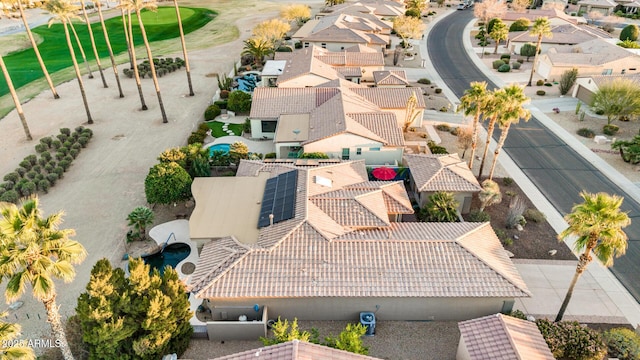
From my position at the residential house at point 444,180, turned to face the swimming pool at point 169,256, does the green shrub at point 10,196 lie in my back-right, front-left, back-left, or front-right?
front-right

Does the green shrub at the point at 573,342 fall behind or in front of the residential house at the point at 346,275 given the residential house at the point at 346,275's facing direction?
in front

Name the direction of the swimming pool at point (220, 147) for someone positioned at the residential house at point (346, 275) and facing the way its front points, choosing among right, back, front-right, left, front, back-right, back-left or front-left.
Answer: back-left

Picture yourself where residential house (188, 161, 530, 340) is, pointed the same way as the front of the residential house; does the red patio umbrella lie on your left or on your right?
on your left

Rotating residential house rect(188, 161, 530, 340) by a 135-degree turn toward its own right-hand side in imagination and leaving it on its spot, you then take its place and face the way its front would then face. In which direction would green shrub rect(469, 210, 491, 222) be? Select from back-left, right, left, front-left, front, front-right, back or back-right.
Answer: back

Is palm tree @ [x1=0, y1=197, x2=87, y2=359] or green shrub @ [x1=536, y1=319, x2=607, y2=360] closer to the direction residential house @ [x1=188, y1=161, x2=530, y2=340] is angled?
the green shrub

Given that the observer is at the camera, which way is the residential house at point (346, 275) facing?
facing to the right of the viewer

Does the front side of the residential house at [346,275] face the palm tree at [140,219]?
no

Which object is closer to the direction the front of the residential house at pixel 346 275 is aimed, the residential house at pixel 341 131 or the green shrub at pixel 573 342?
the green shrub

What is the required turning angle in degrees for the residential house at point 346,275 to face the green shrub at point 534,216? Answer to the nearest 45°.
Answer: approximately 45° to its left

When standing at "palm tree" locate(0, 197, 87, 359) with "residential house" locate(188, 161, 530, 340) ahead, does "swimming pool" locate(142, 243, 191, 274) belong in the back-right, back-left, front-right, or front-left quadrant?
front-left

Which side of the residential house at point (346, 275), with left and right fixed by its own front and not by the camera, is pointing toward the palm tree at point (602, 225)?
front

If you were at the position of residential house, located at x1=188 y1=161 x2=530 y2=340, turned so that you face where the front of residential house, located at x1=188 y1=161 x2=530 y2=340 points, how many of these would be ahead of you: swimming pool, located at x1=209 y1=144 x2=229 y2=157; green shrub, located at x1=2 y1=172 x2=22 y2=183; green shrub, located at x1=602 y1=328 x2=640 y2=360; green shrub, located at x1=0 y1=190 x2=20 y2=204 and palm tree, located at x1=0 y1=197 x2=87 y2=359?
1

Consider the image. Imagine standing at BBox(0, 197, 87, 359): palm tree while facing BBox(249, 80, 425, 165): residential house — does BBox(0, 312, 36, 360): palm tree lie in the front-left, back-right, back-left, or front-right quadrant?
back-right

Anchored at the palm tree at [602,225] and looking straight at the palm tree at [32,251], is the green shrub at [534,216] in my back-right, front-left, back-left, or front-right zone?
back-right

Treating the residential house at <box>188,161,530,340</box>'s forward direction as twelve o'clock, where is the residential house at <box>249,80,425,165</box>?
the residential house at <box>249,80,425,165</box> is roughly at 9 o'clock from the residential house at <box>188,161,530,340</box>.
